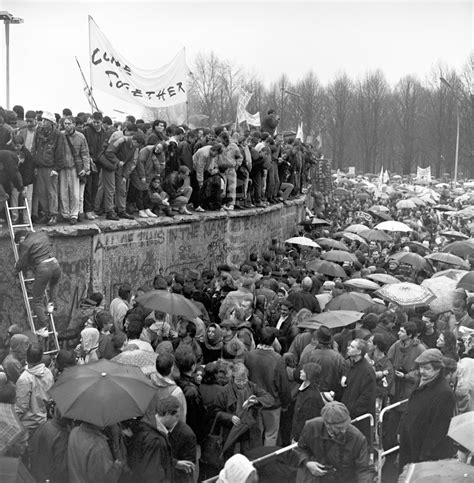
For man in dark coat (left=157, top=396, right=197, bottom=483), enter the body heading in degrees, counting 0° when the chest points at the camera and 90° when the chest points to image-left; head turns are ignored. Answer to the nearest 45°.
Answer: approximately 45°

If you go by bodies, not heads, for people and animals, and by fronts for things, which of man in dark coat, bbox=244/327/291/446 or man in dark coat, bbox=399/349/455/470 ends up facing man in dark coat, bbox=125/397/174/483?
man in dark coat, bbox=399/349/455/470

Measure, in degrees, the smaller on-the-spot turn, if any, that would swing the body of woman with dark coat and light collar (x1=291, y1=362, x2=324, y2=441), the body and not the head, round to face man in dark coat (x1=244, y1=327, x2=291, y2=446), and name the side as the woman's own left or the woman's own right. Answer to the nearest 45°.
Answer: approximately 45° to the woman's own right

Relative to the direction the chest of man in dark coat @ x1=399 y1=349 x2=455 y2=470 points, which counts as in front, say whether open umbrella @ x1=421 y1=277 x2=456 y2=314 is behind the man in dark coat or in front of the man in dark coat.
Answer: behind

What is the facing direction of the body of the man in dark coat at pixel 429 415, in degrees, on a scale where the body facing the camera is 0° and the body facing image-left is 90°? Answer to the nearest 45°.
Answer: approximately 45°

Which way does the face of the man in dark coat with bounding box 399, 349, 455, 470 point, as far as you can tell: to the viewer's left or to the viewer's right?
to the viewer's left
